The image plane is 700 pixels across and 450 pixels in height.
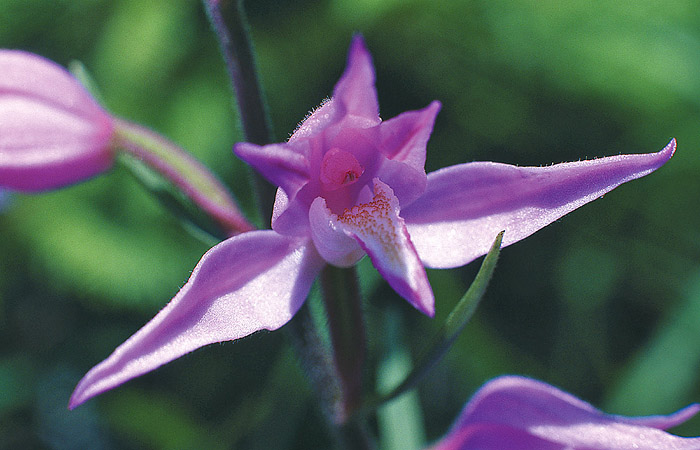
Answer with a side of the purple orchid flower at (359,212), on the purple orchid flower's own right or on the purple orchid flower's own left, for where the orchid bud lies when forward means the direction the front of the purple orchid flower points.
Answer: on the purple orchid flower's own right
